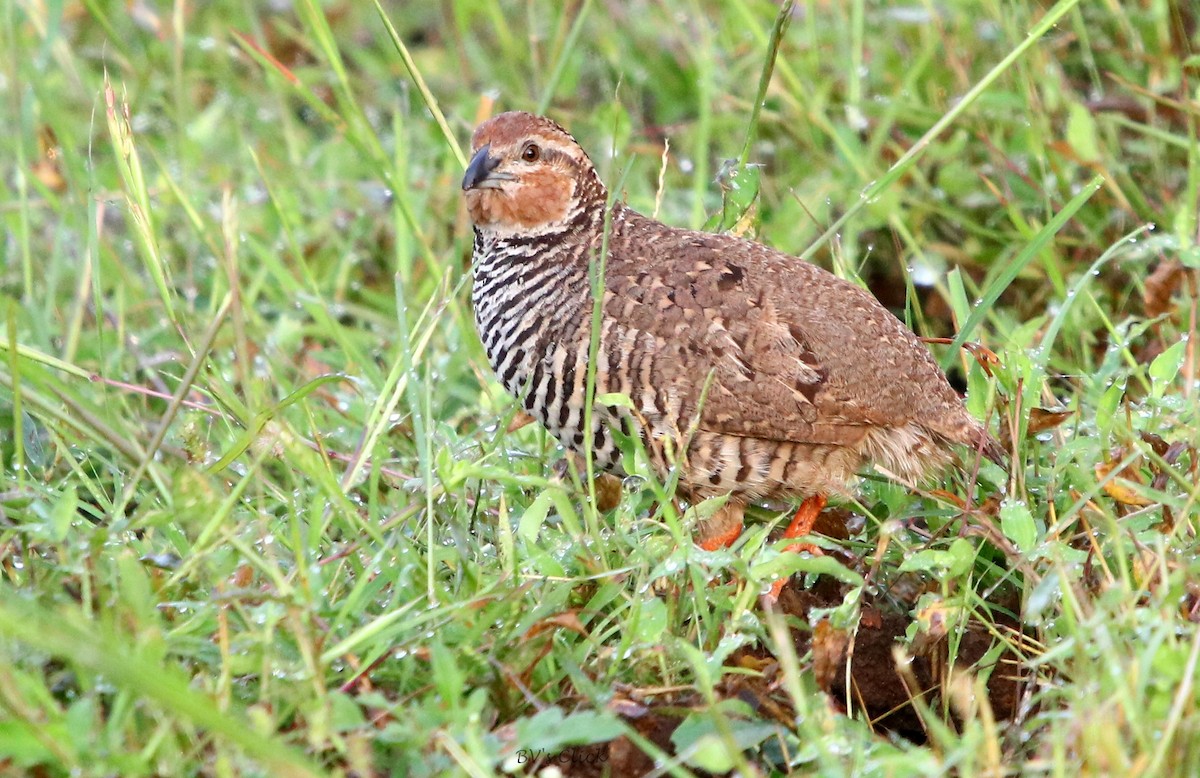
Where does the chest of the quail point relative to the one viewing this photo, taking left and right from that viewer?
facing to the left of the viewer

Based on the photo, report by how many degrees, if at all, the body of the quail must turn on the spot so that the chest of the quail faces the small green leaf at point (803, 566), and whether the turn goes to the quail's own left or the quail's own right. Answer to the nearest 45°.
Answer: approximately 90° to the quail's own left

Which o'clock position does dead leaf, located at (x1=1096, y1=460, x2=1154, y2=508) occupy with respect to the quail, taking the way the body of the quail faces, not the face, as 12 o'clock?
The dead leaf is roughly at 7 o'clock from the quail.

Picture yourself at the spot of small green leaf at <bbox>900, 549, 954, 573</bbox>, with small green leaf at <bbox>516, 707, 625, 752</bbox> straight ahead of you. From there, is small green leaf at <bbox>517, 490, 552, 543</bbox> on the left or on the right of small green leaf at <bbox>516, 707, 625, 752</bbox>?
right

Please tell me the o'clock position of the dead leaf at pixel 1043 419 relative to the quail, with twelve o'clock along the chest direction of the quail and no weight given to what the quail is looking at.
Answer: The dead leaf is roughly at 6 o'clock from the quail.

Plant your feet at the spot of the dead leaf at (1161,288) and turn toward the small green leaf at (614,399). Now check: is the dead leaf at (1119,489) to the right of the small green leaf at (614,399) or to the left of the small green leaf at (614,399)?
left

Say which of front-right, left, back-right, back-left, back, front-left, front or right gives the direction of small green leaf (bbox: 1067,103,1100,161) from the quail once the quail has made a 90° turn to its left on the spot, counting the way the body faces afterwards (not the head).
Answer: back-left

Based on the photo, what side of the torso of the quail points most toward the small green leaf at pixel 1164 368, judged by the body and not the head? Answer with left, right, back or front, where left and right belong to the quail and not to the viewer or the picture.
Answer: back
